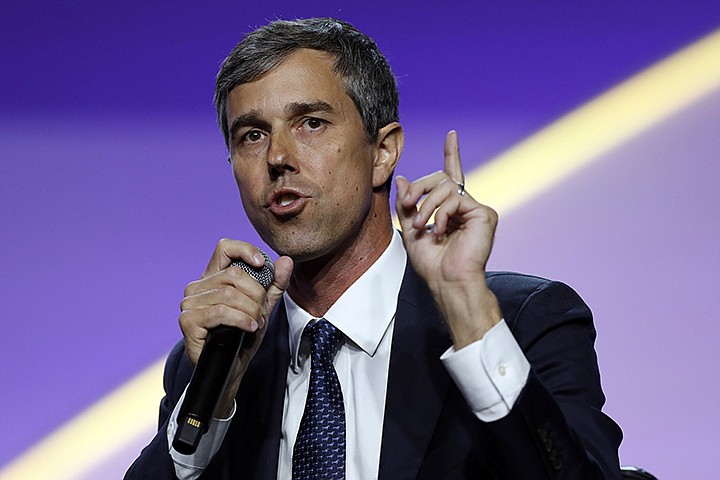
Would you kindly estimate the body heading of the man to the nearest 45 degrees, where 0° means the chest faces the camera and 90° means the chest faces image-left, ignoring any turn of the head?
approximately 45°
